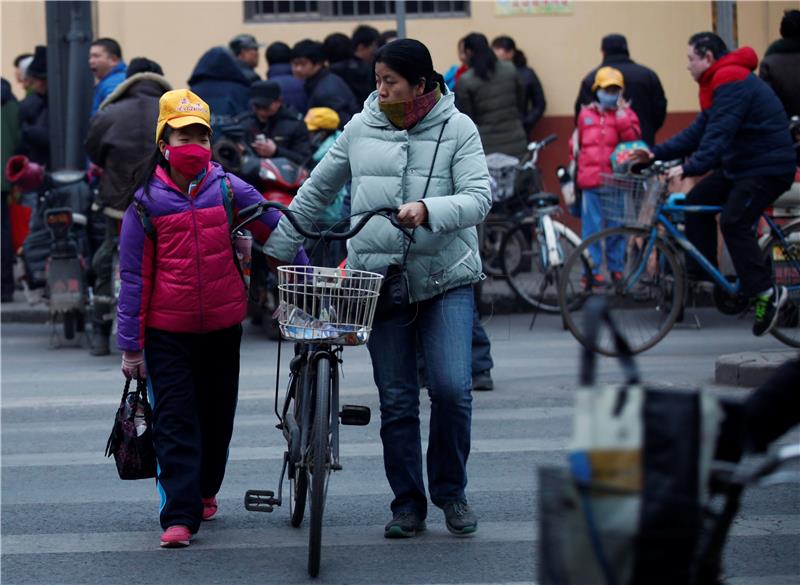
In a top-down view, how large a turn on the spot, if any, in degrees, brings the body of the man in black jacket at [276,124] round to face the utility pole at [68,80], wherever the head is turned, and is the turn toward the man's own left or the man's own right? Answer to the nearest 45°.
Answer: approximately 90° to the man's own right

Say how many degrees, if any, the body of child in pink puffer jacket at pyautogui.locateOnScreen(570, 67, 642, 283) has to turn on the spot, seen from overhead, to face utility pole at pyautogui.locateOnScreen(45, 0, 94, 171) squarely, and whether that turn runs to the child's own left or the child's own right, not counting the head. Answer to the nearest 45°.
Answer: approximately 90° to the child's own right

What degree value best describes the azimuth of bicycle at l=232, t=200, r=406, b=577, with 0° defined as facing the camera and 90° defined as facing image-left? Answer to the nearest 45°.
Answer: approximately 0°

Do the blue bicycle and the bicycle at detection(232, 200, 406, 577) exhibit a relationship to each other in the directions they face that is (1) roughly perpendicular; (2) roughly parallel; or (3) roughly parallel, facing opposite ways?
roughly perpendicular

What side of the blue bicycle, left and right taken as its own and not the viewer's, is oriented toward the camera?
left

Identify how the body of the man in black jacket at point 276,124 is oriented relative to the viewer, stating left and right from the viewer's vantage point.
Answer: facing the viewer and to the left of the viewer

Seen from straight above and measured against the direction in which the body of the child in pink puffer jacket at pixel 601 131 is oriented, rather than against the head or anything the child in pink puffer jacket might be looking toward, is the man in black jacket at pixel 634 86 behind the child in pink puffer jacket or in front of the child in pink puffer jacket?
behind

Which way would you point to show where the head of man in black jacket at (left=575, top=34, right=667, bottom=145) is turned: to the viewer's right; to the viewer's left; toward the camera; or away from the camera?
away from the camera
